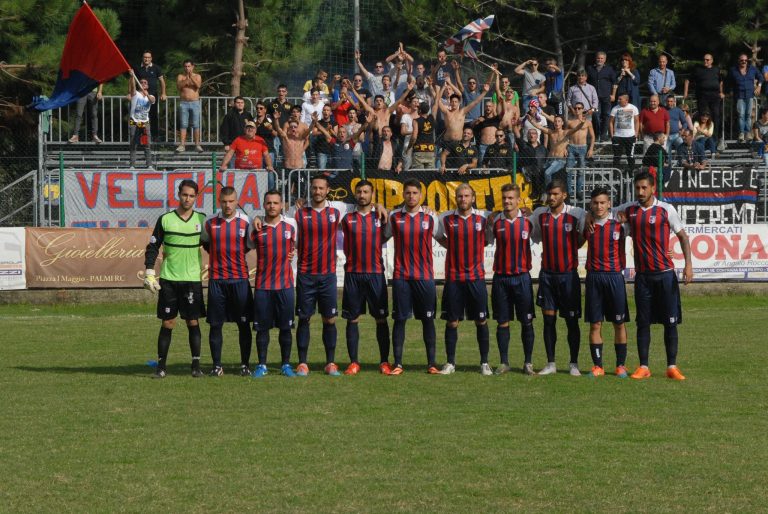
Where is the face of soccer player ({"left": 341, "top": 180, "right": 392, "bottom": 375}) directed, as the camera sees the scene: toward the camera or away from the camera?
toward the camera

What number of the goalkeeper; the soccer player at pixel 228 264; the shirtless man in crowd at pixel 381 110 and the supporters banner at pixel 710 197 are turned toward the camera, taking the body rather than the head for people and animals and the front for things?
4

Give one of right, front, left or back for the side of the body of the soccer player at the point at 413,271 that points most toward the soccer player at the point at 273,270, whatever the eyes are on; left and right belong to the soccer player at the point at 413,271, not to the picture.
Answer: right

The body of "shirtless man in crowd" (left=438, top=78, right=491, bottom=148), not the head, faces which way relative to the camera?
toward the camera

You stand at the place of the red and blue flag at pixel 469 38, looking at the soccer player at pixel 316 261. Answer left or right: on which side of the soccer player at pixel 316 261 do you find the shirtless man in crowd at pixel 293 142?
right

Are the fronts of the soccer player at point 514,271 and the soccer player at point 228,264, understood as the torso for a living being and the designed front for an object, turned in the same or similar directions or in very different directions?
same or similar directions

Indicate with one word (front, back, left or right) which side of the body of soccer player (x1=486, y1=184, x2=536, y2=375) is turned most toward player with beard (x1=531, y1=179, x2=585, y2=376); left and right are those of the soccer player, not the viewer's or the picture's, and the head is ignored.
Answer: left

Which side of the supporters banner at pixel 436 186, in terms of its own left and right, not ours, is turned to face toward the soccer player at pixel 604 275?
front

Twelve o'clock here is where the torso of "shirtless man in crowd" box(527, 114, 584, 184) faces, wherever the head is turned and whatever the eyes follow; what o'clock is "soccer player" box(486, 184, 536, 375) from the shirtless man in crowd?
The soccer player is roughly at 12 o'clock from the shirtless man in crowd.

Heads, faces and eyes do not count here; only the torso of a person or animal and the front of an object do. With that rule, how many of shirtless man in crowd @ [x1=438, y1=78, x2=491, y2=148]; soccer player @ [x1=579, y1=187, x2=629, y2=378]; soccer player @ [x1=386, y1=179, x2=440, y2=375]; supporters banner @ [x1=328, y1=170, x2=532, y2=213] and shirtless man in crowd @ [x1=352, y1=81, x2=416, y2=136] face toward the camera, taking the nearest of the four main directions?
5

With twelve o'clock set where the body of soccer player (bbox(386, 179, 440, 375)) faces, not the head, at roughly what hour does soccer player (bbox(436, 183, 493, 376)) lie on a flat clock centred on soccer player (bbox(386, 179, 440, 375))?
soccer player (bbox(436, 183, 493, 376)) is roughly at 9 o'clock from soccer player (bbox(386, 179, 440, 375)).

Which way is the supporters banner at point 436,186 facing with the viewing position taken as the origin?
facing the viewer

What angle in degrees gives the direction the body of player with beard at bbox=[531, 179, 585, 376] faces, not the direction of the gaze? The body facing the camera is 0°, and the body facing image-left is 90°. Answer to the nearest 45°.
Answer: approximately 0°

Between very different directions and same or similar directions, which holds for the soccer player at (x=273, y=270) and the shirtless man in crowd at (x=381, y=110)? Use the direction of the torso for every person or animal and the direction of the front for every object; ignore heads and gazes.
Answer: same or similar directions

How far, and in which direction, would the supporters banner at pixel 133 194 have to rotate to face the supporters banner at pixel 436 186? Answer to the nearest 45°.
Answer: approximately 90° to its left

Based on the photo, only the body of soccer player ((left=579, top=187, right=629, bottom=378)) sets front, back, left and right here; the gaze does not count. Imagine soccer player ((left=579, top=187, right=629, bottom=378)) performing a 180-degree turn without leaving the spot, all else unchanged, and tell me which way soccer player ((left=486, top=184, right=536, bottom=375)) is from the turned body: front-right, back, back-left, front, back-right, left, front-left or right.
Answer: left
